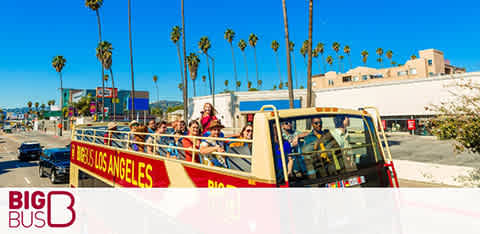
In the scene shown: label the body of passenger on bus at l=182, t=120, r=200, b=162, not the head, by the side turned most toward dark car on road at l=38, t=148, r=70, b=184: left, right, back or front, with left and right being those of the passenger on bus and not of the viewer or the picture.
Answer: back

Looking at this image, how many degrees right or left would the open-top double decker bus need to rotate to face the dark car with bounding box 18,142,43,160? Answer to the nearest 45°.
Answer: approximately 180°

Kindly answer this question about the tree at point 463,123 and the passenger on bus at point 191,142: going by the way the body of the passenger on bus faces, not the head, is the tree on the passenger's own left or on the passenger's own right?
on the passenger's own left

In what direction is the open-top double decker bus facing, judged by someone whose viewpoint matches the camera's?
facing the viewer and to the right of the viewer

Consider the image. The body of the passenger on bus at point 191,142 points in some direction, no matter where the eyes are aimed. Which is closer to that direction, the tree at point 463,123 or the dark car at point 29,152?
the tree

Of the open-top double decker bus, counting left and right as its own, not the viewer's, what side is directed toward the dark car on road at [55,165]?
back

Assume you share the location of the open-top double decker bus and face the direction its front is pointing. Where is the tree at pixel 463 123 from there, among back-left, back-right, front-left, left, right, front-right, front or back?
left

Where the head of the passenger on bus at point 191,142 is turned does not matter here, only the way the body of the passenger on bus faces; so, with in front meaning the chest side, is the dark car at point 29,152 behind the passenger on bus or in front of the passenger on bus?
behind

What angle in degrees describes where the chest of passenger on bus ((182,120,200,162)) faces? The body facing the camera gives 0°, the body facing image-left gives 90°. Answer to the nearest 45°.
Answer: approximately 315°
